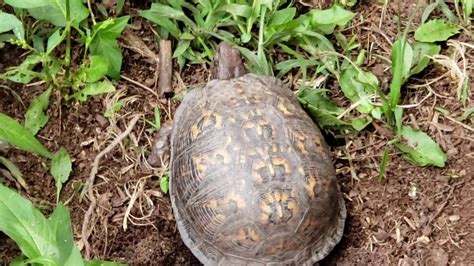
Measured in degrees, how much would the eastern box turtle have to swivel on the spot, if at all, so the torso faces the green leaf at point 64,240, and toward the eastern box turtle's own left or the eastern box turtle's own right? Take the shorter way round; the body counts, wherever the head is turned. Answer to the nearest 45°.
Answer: approximately 135° to the eastern box turtle's own left

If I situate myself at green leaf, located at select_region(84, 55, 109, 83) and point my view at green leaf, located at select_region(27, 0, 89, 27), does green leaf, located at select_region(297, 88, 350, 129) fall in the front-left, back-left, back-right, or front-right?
back-right

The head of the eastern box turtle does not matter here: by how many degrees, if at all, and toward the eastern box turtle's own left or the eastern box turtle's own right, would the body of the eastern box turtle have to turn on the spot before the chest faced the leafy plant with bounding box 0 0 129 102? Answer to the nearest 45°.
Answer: approximately 45° to the eastern box turtle's own left

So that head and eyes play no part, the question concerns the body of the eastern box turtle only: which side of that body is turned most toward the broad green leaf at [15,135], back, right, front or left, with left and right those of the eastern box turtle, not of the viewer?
left

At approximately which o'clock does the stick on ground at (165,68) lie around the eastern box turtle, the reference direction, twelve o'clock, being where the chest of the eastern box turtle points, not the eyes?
The stick on ground is roughly at 11 o'clock from the eastern box turtle.

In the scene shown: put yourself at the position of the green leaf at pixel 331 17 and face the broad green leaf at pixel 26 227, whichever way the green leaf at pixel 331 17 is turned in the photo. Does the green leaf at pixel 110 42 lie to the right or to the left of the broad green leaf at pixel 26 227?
right

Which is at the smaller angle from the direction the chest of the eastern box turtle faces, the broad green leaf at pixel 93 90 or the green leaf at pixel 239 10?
the green leaf

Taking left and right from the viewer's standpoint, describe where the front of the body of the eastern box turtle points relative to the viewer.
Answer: facing away from the viewer
